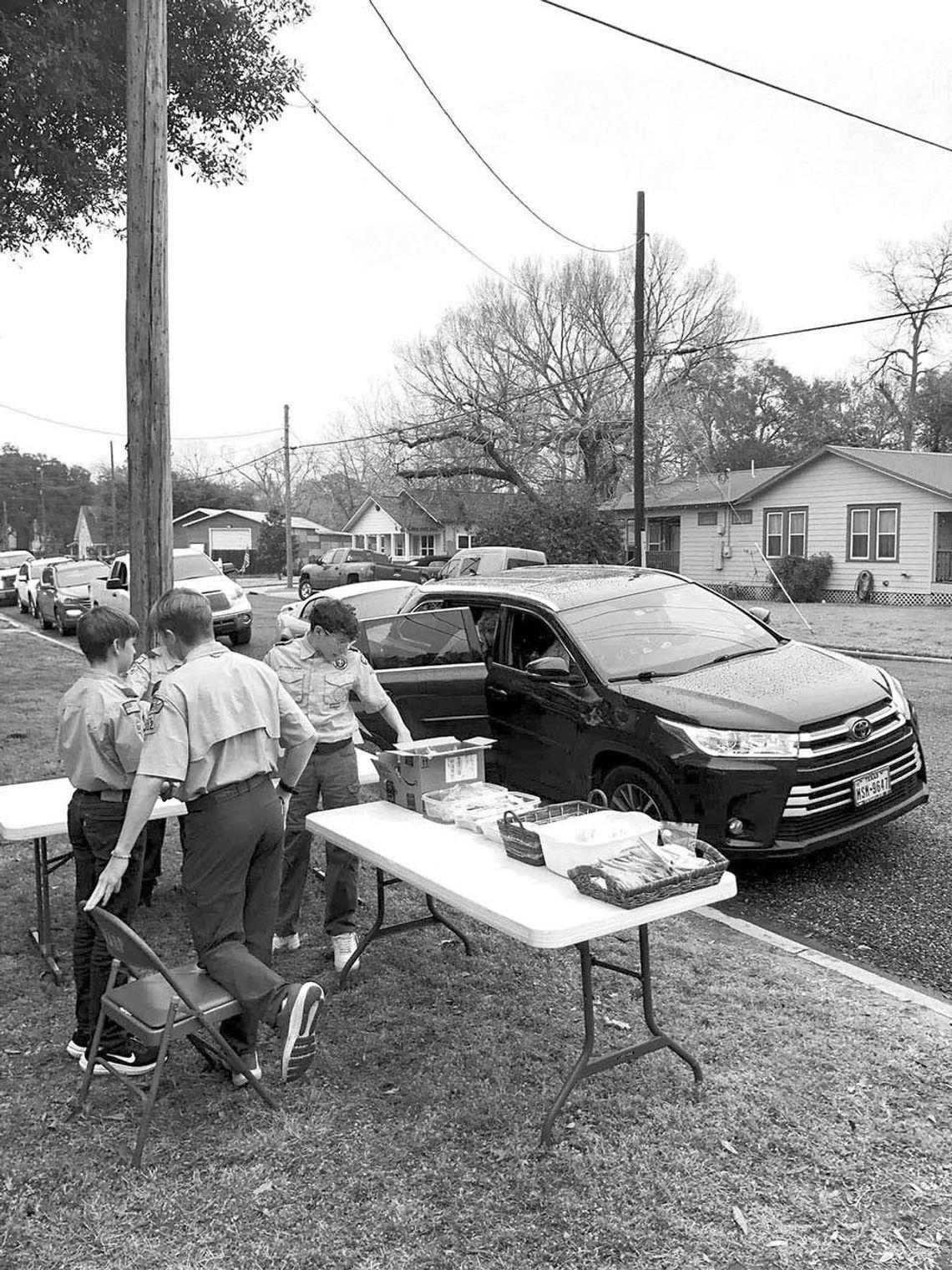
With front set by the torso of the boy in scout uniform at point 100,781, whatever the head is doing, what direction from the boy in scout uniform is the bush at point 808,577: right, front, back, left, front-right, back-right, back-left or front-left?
front

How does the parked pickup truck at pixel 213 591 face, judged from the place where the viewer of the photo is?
facing the viewer and to the right of the viewer

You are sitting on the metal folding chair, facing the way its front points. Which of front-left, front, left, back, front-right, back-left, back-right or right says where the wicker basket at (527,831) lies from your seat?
front-right

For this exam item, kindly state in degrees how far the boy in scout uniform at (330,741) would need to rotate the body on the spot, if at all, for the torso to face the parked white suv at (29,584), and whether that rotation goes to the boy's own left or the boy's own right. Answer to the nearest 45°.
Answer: approximately 180°

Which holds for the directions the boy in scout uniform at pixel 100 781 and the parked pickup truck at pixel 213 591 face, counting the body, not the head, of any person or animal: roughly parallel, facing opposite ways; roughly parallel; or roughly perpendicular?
roughly perpendicular

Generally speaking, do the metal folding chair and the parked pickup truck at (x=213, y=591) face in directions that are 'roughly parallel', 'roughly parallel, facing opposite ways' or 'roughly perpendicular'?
roughly perpendicular

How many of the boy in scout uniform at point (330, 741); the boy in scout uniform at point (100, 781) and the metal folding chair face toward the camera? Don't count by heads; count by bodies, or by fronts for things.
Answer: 1

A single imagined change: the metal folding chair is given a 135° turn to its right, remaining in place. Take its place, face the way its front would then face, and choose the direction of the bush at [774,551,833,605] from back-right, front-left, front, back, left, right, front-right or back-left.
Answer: back-left

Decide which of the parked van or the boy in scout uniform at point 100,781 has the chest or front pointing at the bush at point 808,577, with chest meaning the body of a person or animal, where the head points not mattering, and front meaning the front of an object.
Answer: the boy in scout uniform

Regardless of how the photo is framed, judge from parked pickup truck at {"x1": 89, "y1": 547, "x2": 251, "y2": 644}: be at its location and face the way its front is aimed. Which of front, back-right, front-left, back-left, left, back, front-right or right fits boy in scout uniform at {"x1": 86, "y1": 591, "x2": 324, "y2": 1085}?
front-right

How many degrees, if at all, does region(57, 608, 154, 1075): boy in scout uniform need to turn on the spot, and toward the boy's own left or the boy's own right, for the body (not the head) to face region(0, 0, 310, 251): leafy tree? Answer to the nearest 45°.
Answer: approximately 45° to the boy's own left
